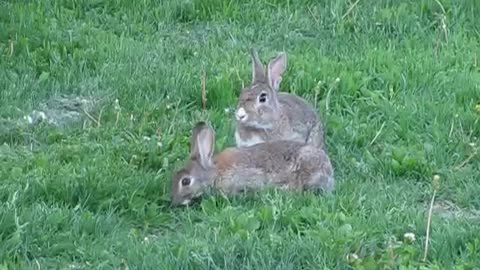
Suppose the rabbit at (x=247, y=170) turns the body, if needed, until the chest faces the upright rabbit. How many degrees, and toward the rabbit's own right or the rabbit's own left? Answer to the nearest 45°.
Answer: approximately 90° to the rabbit's own right

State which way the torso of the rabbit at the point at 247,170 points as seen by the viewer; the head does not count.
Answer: to the viewer's left

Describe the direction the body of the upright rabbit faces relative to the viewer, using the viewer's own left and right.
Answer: facing the viewer and to the left of the viewer

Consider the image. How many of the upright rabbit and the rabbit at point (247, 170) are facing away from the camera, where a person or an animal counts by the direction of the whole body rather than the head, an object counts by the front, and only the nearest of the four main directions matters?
0

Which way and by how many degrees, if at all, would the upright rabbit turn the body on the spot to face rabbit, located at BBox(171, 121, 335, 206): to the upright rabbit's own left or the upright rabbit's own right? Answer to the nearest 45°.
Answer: approximately 45° to the upright rabbit's own left
